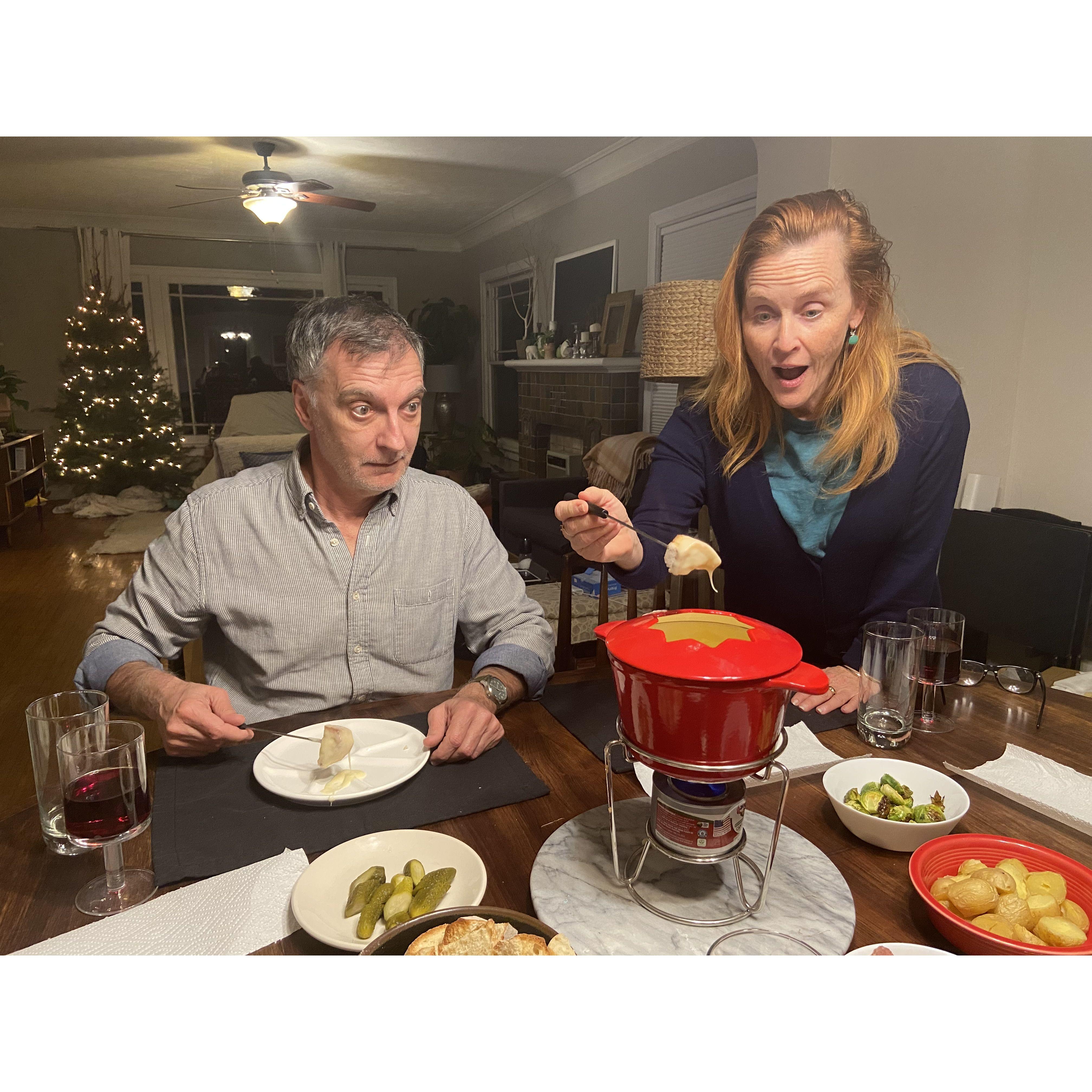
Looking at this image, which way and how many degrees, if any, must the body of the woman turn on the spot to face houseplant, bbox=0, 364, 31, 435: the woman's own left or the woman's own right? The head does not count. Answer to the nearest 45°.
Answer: approximately 90° to the woman's own right

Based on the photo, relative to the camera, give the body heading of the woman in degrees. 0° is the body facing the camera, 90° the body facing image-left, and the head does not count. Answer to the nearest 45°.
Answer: approximately 0°

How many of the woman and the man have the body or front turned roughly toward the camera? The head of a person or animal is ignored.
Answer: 2

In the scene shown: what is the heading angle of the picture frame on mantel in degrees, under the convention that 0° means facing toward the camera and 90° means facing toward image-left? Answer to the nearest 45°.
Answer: approximately 45°

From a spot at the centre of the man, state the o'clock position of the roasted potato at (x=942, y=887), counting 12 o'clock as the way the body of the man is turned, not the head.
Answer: The roasted potato is roughly at 11 o'clock from the man.

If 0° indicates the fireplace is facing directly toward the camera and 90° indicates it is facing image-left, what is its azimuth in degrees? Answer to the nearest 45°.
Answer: approximately 45°

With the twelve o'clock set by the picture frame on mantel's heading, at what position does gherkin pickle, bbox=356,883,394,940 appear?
The gherkin pickle is roughly at 11 o'clock from the picture frame on mantel.

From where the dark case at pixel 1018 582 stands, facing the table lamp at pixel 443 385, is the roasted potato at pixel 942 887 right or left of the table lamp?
left

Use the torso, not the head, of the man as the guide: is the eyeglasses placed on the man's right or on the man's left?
on the man's left
